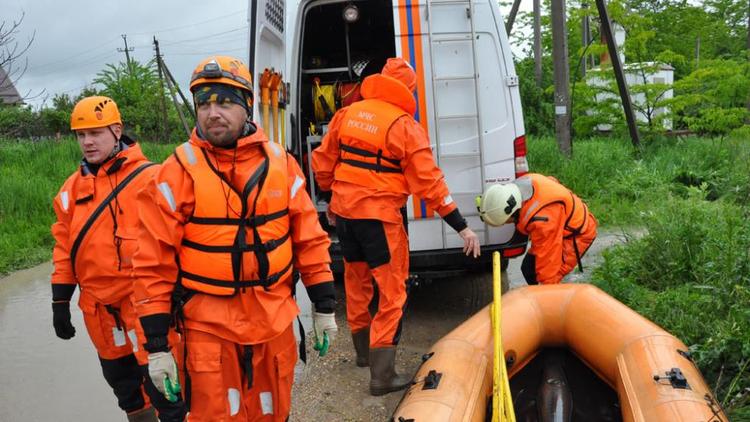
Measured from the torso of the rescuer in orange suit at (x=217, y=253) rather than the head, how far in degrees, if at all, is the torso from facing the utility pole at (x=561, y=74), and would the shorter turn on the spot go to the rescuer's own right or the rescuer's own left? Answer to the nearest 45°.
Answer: approximately 135° to the rescuer's own left

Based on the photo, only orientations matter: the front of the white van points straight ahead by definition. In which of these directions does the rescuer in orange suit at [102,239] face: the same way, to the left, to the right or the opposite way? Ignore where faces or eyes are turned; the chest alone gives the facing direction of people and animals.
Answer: the opposite way

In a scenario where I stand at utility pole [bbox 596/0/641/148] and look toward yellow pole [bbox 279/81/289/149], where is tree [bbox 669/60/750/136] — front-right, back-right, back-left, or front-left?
back-left

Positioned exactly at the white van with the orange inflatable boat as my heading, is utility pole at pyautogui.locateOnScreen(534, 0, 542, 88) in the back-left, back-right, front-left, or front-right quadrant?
back-left

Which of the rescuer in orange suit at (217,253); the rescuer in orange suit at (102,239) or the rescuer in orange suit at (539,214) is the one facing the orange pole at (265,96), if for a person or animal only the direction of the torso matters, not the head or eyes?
the rescuer in orange suit at (539,214)

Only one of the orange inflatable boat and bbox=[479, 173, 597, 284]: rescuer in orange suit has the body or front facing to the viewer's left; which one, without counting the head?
the rescuer in orange suit

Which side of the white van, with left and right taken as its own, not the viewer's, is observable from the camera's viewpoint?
back

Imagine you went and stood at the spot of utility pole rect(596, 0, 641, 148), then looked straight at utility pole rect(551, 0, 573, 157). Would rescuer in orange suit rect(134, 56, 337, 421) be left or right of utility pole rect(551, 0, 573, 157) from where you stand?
left

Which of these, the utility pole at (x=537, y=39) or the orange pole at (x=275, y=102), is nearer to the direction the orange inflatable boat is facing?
the utility pole

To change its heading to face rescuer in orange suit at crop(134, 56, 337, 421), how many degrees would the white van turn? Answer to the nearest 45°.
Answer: approximately 135° to its left

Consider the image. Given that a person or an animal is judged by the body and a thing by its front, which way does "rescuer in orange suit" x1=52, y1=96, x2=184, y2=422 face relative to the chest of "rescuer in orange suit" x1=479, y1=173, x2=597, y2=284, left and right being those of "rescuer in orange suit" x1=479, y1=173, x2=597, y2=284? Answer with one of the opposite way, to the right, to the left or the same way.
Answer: to the left

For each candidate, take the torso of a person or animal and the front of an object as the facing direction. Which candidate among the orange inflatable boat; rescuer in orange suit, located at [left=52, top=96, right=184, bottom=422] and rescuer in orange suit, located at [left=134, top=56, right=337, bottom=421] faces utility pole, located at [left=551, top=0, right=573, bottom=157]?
the orange inflatable boat

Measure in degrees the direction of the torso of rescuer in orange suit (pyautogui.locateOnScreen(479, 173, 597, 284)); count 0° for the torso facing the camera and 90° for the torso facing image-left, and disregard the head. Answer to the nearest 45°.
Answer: approximately 90°

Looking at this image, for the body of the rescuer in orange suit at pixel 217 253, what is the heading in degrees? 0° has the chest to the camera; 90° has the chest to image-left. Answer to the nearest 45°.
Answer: approximately 0°

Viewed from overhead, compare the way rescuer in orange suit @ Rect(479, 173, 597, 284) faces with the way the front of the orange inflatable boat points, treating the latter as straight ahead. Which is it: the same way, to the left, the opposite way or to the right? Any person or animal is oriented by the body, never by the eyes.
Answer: to the left

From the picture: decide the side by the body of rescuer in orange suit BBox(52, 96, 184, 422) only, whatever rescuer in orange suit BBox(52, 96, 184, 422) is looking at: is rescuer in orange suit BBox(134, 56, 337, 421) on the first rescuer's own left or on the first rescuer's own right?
on the first rescuer's own left

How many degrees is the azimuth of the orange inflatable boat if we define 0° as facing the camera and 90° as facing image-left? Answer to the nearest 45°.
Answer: approximately 180°
